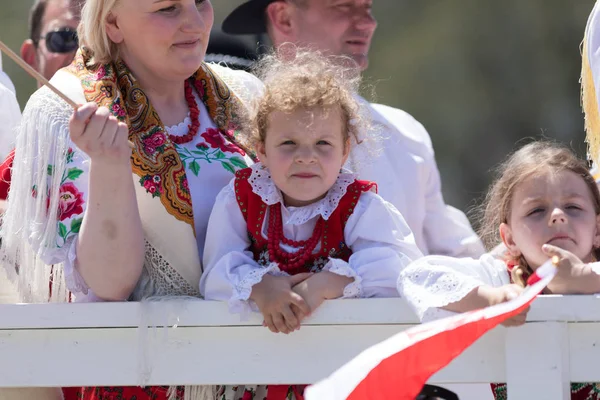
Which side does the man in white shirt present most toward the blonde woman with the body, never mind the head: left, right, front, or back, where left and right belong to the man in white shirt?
right

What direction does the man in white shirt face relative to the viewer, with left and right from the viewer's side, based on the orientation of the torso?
facing the viewer and to the right of the viewer

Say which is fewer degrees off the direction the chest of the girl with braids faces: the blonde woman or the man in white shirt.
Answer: the blonde woman

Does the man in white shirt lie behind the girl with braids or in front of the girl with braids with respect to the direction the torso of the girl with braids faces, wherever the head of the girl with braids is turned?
behind

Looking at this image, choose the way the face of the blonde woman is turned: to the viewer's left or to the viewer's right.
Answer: to the viewer's right

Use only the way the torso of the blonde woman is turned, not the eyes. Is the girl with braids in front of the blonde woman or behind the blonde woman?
in front

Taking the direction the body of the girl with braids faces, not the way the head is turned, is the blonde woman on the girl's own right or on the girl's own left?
on the girl's own right

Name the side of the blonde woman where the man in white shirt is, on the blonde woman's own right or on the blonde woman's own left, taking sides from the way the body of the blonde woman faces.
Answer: on the blonde woman's own left

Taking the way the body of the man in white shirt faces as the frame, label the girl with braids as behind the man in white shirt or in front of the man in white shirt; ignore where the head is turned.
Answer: in front

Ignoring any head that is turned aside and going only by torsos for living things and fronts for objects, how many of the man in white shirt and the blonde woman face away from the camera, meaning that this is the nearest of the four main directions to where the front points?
0
